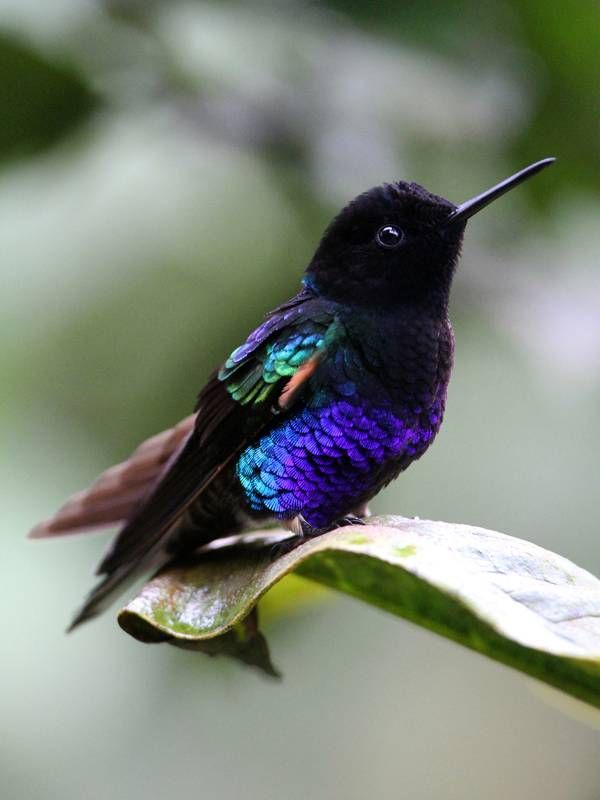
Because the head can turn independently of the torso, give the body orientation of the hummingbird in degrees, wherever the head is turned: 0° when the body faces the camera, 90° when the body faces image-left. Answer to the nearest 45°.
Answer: approximately 270°

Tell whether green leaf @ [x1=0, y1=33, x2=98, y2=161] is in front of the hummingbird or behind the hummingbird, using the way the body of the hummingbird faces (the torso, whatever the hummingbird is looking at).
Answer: behind
